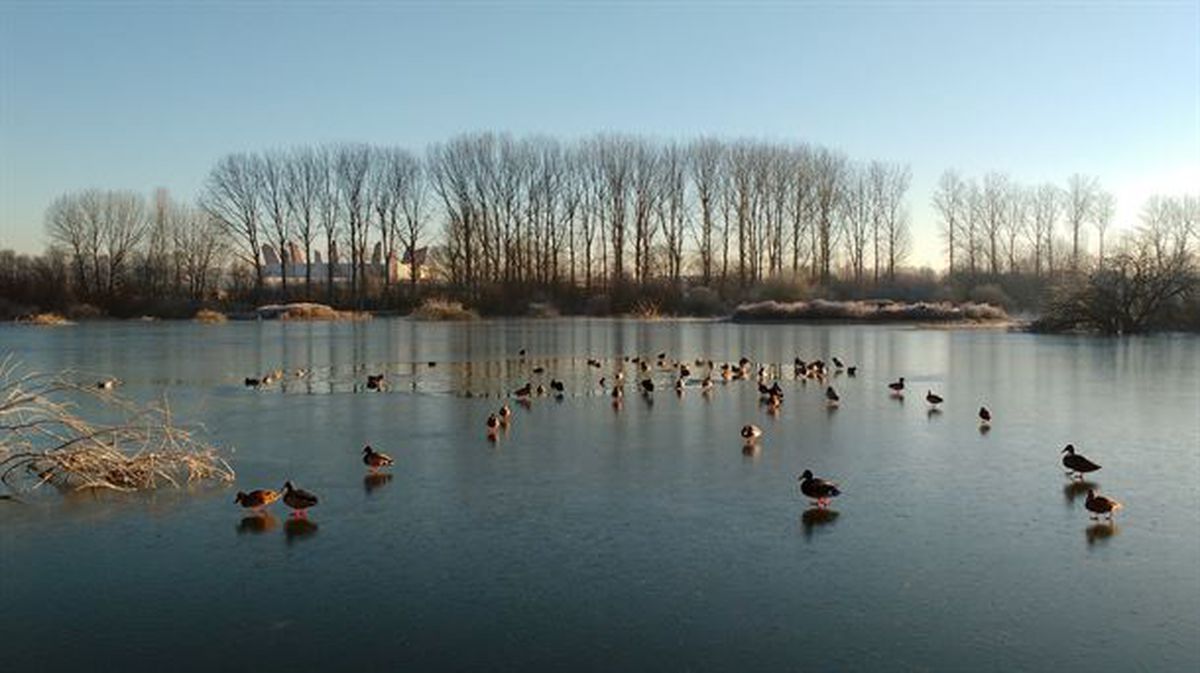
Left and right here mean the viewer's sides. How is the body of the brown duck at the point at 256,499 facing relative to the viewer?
facing to the left of the viewer

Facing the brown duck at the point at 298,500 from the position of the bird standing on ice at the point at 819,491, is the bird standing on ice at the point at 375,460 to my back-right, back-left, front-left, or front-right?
front-right

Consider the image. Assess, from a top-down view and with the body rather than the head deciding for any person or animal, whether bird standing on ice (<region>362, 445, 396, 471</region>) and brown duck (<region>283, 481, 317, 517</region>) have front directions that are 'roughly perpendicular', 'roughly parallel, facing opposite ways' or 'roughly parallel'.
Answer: roughly parallel

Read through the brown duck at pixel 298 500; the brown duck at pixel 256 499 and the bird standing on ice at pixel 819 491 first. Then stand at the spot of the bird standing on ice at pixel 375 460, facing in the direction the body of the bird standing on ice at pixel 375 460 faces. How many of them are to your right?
0

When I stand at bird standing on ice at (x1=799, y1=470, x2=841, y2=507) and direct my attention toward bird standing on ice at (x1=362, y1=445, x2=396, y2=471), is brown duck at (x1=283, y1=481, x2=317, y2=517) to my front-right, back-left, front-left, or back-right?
front-left

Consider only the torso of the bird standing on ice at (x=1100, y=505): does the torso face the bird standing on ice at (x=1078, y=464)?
no

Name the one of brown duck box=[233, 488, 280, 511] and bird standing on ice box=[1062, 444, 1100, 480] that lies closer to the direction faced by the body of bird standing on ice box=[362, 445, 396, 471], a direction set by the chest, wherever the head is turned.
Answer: the brown duck

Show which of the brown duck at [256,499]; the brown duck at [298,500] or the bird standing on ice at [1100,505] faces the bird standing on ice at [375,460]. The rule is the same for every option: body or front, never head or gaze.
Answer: the bird standing on ice at [1100,505]

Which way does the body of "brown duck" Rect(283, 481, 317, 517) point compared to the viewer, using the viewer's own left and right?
facing to the left of the viewer

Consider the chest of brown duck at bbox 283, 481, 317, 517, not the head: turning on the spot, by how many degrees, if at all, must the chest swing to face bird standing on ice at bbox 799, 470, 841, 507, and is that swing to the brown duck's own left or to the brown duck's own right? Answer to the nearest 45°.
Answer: approximately 180°

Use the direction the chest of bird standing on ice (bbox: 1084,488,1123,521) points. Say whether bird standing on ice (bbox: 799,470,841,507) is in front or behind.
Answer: in front

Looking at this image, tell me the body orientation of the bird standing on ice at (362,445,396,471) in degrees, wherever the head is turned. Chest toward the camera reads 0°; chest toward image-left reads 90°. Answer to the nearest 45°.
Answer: approximately 90°

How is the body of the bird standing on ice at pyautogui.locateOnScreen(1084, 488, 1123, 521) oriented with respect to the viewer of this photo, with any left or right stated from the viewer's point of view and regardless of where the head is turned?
facing to the left of the viewer

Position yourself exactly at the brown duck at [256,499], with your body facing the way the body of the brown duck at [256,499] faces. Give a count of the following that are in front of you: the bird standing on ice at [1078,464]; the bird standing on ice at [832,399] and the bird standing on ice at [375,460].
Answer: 0

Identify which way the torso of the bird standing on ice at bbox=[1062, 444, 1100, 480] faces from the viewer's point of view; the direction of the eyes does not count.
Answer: to the viewer's left

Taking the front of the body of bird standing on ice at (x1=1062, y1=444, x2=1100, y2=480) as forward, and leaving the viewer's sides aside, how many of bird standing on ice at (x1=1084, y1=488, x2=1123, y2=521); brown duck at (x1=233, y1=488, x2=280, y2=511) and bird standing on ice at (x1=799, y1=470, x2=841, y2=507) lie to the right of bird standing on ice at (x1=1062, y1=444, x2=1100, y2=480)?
0

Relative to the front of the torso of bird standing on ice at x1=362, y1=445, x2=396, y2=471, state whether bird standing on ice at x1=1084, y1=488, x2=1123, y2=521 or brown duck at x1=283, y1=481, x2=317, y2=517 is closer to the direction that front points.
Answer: the brown duck
